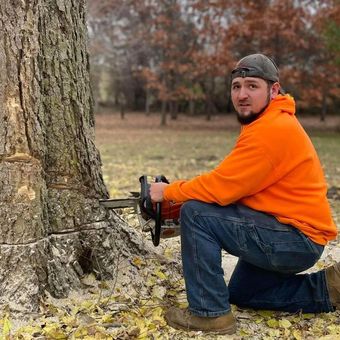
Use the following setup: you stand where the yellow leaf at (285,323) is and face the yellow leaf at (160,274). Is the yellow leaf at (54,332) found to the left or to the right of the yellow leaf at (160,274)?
left

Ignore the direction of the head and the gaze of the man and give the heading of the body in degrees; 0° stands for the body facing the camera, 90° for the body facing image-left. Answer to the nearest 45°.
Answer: approximately 90°

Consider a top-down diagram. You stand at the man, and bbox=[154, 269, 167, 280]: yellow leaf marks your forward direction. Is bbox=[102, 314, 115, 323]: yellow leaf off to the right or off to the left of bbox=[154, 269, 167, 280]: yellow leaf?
left
